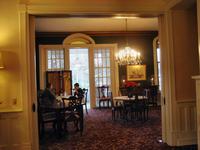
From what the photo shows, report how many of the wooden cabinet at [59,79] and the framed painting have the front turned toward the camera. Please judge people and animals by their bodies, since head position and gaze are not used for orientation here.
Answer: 2

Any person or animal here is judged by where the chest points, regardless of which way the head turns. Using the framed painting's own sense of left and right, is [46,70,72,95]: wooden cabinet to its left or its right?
on its right

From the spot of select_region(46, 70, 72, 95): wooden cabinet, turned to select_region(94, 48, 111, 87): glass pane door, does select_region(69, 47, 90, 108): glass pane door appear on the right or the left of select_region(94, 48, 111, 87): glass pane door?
left

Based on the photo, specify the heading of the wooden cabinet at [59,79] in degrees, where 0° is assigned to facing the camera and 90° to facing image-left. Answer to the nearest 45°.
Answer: approximately 0°

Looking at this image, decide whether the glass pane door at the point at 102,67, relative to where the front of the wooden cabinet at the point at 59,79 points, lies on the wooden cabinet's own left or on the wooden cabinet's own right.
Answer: on the wooden cabinet's own left

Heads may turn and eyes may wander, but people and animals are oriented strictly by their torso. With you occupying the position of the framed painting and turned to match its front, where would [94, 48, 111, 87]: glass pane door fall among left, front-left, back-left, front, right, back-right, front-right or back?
right

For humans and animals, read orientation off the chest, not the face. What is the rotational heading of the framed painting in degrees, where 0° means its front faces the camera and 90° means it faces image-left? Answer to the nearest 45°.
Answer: approximately 0°

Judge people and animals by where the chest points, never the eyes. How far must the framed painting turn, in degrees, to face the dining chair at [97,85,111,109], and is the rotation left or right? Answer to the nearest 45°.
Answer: approximately 90° to its right

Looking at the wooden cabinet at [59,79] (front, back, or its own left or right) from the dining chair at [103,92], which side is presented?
left

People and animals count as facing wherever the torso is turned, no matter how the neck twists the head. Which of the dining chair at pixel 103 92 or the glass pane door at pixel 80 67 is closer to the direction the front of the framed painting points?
the dining chair
